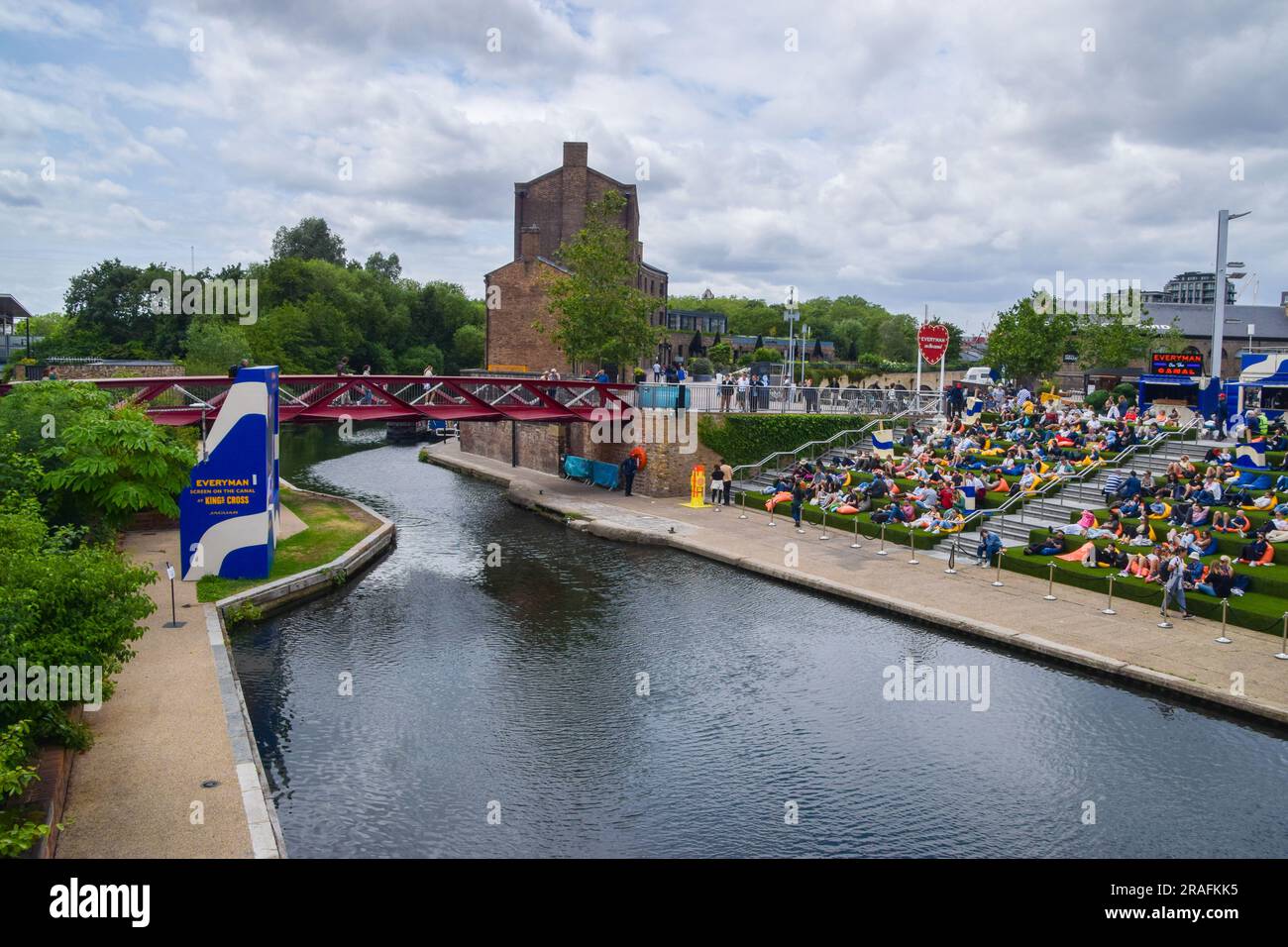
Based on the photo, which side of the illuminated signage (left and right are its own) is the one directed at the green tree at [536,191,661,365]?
right

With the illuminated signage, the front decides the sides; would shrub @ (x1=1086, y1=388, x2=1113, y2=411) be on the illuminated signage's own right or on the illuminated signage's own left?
on the illuminated signage's own right

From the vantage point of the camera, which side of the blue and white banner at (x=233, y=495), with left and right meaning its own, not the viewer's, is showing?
front

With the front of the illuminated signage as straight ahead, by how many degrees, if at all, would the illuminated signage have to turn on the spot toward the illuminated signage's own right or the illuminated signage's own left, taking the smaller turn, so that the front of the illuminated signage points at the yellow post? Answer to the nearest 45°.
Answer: approximately 45° to the illuminated signage's own right

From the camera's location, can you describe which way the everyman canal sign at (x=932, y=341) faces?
facing the viewer

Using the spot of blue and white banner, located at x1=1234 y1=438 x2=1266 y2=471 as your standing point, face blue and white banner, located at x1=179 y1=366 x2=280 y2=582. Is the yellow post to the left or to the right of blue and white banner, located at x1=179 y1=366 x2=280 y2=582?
right

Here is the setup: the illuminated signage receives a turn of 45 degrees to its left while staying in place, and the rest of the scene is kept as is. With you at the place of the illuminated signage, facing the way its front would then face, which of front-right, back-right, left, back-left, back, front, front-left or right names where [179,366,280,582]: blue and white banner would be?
right

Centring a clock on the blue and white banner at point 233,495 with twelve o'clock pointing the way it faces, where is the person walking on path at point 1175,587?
The person walking on path is roughly at 10 o'clock from the blue and white banner.

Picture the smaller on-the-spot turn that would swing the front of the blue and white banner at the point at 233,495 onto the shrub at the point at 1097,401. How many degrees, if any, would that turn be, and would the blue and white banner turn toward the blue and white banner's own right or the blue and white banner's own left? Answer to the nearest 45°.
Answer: approximately 90° to the blue and white banner's own left

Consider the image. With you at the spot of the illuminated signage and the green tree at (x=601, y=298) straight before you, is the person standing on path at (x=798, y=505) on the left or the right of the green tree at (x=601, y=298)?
left

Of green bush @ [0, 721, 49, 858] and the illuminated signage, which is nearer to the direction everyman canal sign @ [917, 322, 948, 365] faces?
the green bush
